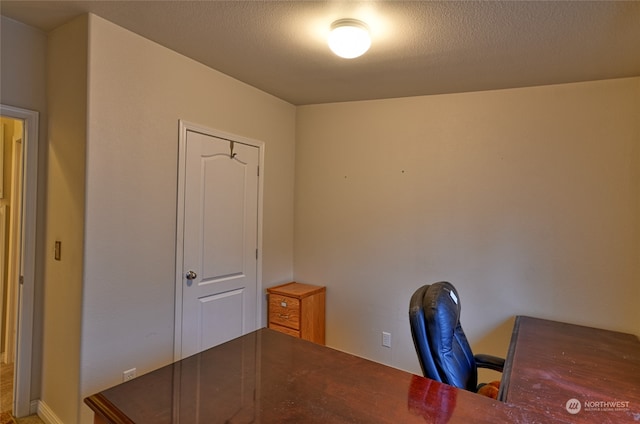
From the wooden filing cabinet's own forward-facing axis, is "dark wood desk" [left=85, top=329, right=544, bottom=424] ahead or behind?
ahead

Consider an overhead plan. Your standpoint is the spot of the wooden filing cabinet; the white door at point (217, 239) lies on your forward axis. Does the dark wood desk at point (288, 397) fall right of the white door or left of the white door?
left

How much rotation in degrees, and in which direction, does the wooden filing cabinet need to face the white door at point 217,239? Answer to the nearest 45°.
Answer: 0° — it already faces it
